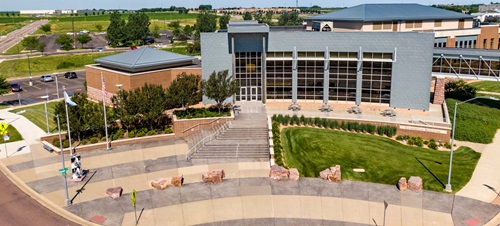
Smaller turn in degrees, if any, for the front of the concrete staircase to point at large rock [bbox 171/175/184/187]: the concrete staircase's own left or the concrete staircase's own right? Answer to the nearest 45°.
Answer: approximately 45° to the concrete staircase's own right

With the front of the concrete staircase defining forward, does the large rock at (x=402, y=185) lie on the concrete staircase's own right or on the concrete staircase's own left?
on the concrete staircase's own left

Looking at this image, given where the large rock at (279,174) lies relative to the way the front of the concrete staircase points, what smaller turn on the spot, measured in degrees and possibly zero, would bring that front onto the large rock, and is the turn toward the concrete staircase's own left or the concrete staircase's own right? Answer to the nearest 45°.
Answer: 0° — it already faces it

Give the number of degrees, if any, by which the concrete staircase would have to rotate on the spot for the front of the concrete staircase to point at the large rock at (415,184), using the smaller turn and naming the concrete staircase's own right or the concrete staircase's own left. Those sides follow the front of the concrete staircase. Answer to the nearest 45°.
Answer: approximately 45° to the concrete staircase's own left

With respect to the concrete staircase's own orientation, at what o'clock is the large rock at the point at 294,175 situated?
The large rock is roughly at 11 o'clock from the concrete staircase.

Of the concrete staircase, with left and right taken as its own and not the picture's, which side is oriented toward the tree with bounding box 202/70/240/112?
back

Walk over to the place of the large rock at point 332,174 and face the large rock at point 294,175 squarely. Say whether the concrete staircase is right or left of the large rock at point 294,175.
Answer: right

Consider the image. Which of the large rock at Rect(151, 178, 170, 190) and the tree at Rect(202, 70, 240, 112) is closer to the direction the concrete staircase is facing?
the large rock

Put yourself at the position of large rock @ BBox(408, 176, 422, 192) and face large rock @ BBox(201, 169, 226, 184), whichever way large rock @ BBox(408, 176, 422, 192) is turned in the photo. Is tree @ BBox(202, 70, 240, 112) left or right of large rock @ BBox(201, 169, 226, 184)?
right

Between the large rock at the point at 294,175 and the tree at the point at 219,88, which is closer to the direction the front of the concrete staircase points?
the large rock

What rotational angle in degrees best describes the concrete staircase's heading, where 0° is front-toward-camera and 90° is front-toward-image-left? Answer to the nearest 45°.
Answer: approximately 0°
